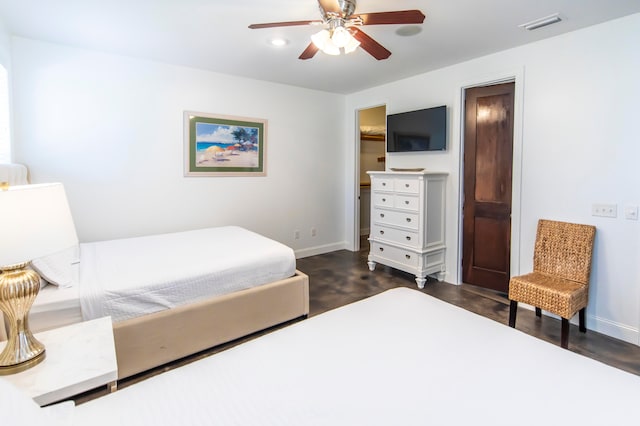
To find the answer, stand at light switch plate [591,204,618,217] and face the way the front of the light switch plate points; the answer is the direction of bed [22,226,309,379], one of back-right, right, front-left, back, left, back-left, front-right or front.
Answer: front-right

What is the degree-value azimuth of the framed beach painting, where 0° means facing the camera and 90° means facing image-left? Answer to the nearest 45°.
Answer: approximately 315°

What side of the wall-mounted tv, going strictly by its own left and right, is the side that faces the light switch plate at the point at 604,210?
left

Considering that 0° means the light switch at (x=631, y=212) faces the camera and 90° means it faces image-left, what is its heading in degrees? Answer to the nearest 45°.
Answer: approximately 0°

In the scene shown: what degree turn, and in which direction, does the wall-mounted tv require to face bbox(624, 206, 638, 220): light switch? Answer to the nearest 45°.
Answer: approximately 90° to its left

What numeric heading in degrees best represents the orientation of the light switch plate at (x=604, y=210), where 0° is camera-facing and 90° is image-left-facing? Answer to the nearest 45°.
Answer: approximately 0°
